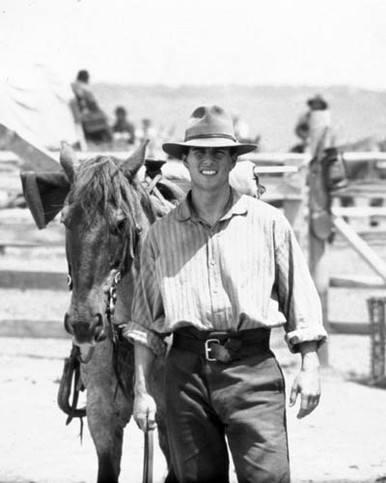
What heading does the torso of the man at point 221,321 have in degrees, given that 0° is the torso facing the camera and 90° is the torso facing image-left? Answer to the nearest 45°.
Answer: approximately 0°

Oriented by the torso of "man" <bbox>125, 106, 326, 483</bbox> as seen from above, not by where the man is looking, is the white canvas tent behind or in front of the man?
behind

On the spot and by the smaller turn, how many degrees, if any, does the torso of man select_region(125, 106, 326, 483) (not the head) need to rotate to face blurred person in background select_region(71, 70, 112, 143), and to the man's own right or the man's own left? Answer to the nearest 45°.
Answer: approximately 180°

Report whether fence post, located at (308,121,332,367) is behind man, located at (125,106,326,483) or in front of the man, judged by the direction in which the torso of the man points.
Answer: behind
